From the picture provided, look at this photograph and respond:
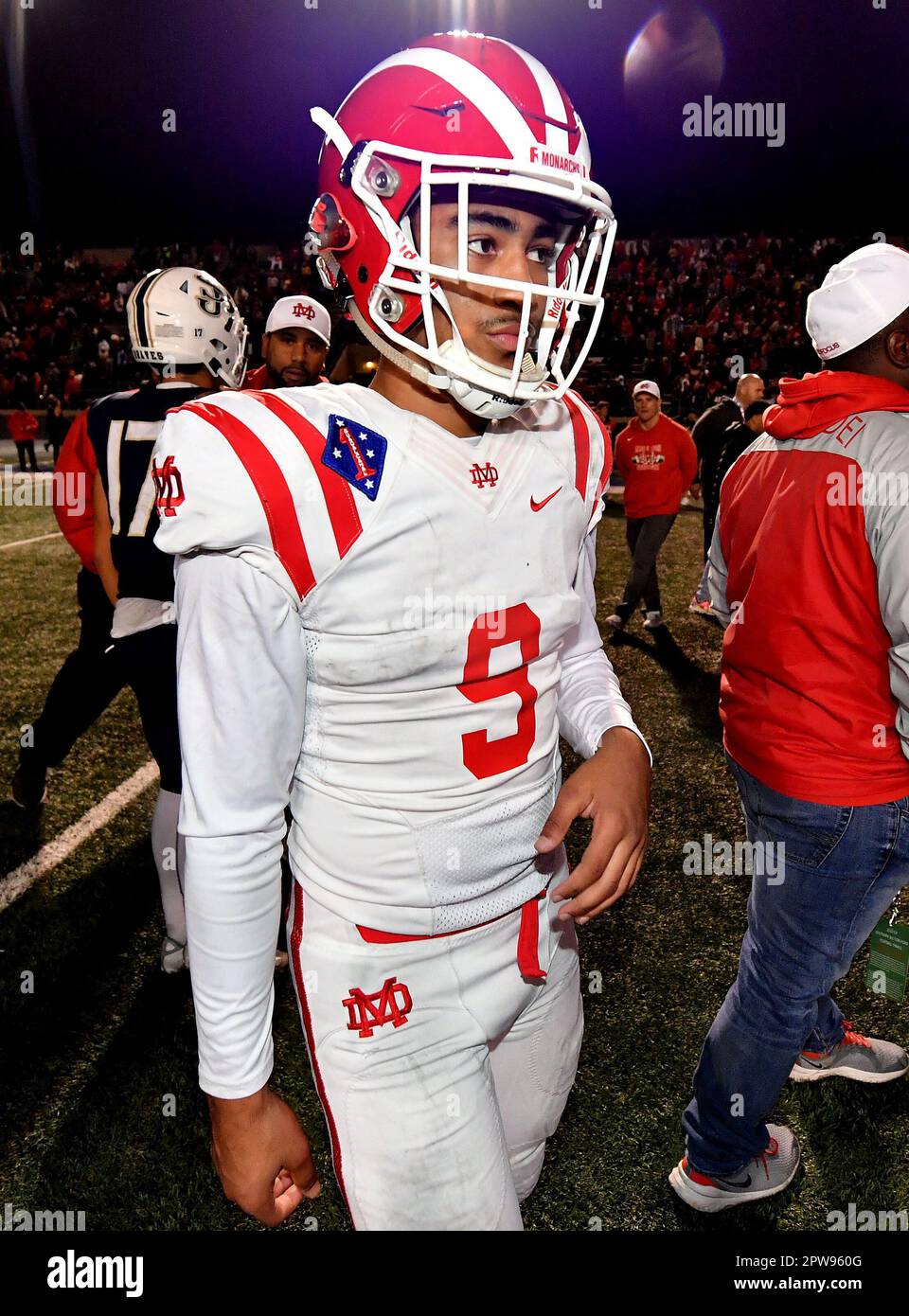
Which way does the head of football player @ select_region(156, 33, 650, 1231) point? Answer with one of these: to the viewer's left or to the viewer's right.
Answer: to the viewer's right

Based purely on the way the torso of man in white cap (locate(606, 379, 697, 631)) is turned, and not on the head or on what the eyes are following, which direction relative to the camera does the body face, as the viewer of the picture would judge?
toward the camera

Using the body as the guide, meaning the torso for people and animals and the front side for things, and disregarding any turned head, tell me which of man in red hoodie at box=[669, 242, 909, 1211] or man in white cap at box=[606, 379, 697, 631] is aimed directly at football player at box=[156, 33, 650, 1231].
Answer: the man in white cap

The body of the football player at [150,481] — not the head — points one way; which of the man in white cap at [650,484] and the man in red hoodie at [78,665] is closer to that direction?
the man in white cap

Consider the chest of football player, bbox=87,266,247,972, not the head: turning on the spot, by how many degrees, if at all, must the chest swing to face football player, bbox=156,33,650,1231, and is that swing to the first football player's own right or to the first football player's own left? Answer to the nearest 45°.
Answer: approximately 135° to the first football player's own right

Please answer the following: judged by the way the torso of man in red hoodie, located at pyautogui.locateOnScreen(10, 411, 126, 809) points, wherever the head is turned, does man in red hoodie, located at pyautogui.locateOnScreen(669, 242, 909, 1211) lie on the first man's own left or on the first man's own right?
on the first man's own right

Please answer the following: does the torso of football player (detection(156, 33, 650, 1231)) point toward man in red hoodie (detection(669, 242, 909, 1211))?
no

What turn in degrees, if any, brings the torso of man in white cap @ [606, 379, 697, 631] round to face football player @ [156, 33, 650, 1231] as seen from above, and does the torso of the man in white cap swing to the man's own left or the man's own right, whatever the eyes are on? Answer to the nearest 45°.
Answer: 0° — they already face them

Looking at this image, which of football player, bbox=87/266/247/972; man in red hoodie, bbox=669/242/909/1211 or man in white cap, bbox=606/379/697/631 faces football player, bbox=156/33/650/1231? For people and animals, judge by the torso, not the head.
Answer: the man in white cap

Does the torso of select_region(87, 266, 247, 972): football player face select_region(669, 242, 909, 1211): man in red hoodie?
no

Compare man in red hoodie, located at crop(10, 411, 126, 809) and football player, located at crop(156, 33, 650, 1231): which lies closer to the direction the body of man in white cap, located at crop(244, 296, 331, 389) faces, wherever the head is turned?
the football player

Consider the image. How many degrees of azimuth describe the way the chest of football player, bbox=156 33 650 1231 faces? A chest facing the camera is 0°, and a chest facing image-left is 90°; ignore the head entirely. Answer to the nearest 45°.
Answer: approximately 315°

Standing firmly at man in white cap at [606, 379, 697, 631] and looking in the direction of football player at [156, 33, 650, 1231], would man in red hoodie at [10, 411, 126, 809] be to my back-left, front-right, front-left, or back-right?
front-right

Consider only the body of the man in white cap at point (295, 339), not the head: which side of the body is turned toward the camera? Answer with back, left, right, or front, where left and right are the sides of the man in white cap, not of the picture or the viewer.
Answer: front

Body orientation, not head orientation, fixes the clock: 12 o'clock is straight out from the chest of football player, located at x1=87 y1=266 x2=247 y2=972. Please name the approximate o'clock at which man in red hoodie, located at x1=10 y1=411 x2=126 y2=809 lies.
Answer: The man in red hoodie is roughly at 10 o'clock from the football player.

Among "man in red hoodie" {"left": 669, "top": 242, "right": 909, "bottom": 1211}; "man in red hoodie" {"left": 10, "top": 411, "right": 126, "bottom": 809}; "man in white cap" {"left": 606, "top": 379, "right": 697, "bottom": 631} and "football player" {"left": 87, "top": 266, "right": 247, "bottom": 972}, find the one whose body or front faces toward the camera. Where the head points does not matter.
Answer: the man in white cap

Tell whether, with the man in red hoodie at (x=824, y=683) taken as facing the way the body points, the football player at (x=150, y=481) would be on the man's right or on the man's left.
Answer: on the man's left
